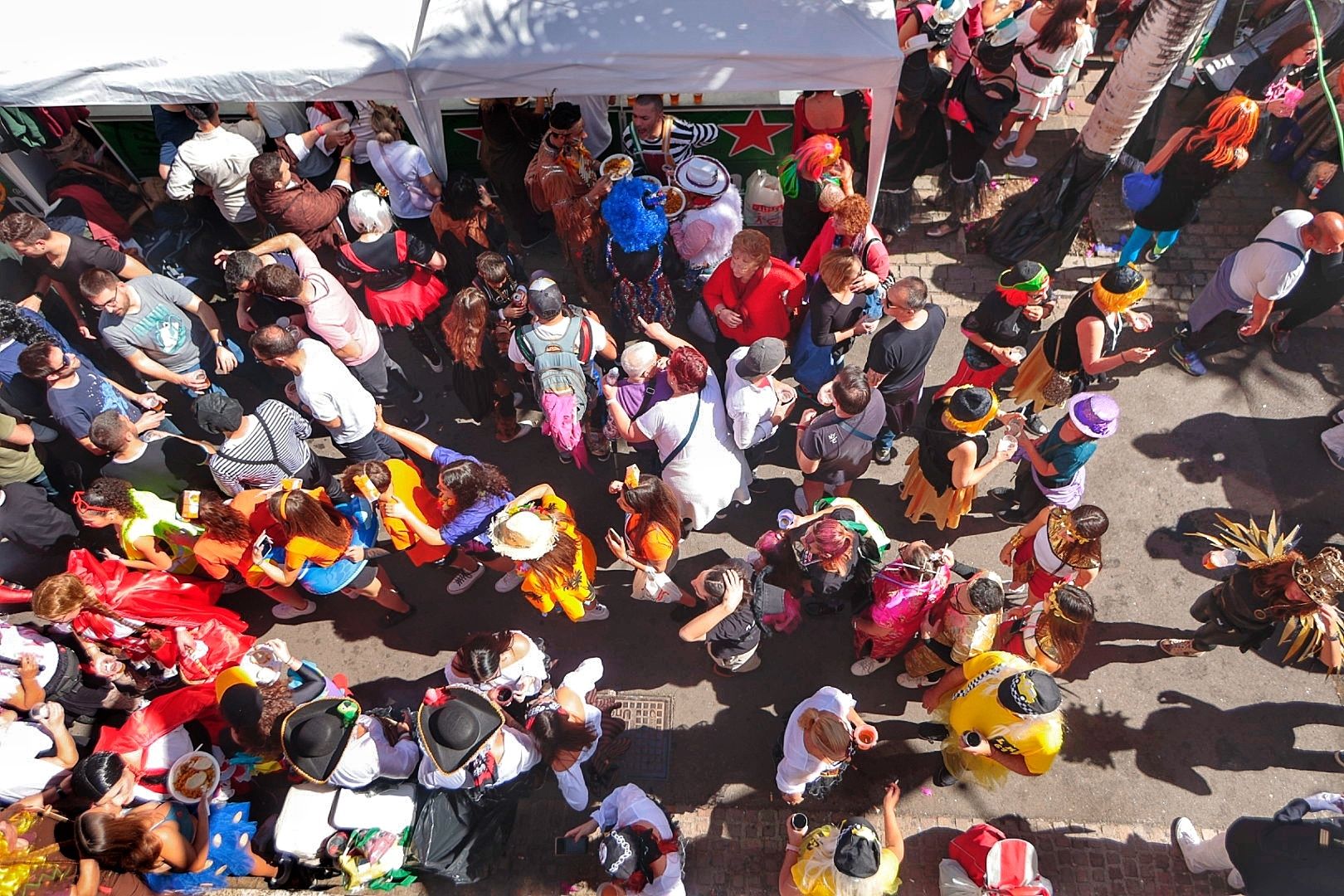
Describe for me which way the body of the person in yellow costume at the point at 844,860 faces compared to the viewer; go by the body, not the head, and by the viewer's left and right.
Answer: facing away from the viewer

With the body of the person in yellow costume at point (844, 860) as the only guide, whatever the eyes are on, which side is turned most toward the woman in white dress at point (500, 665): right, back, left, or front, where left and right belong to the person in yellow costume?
left

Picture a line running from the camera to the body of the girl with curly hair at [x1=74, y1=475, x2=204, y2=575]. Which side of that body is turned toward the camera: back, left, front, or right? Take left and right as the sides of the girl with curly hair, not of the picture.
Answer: left

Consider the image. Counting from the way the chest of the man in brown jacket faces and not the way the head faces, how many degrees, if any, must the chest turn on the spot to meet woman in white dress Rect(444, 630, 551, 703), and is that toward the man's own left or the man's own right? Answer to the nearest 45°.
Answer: approximately 135° to the man's own right

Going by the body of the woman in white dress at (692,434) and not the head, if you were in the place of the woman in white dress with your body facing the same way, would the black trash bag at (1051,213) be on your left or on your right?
on your right

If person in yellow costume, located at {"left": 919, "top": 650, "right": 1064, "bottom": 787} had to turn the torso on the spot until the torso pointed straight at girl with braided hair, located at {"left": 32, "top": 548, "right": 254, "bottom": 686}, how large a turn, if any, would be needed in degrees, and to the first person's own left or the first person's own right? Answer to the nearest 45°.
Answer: approximately 45° to the first person's own right

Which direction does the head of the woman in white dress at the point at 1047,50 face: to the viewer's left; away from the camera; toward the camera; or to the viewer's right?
away from the camera

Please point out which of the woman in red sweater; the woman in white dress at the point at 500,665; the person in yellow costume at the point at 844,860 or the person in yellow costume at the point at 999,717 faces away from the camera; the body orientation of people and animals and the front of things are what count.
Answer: the person in yellow costume at the point at 844,860

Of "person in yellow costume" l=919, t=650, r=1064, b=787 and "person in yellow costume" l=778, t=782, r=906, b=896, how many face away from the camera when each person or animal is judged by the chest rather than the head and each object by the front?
1

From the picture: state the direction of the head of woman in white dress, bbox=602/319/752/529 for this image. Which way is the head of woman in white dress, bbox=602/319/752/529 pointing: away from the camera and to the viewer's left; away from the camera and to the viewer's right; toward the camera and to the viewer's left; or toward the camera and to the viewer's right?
away from the camera and to the viewer's left
